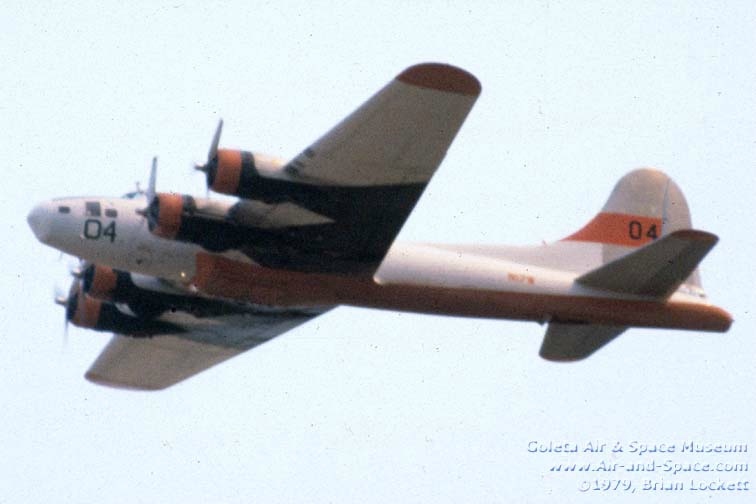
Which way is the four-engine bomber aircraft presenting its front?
to the viewer's left
